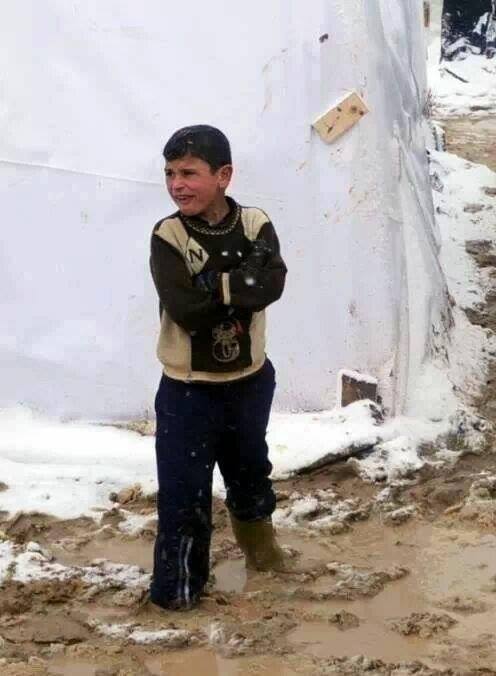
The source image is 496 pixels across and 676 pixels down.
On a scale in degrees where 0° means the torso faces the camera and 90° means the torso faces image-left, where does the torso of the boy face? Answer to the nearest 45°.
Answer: approximately 0°
